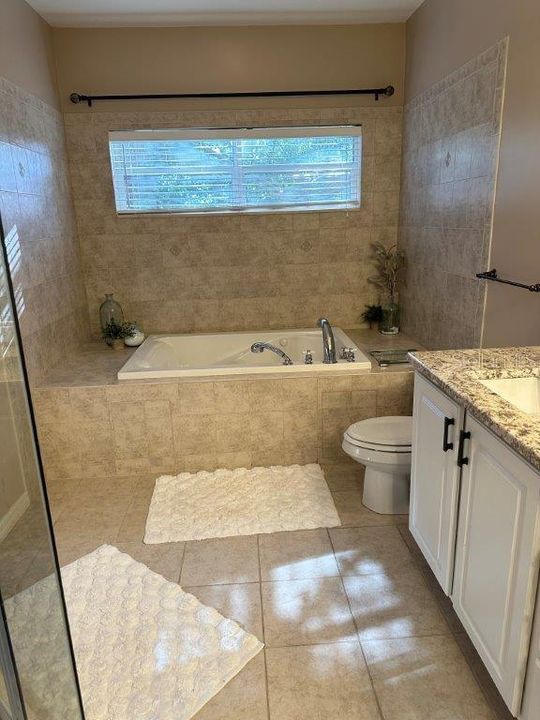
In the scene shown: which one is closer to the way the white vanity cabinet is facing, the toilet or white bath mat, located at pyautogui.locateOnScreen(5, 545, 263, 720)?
the white bath mat

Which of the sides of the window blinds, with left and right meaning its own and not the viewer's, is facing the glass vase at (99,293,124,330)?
right

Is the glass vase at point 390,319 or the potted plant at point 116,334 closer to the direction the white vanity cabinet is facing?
the potted plant

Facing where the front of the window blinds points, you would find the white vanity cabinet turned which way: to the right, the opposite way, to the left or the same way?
to the right

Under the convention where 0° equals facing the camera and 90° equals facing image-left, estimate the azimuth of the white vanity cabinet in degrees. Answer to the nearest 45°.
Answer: approximately 45°

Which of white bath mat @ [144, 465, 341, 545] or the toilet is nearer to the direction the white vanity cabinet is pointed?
the white bath mat
